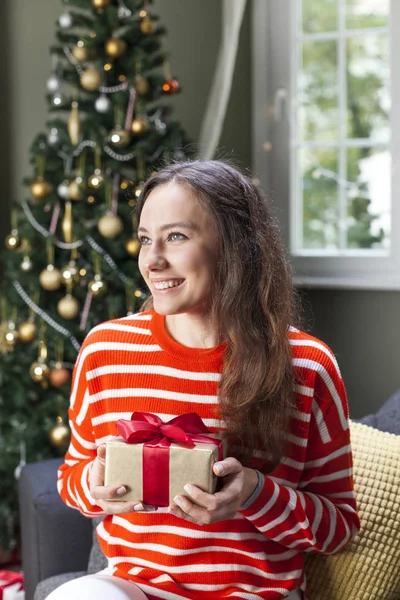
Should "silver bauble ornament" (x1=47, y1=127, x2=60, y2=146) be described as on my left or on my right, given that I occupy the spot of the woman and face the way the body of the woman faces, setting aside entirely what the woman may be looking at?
on my right

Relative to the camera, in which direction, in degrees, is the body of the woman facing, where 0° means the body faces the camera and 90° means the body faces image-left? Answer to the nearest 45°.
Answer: approximately 45°

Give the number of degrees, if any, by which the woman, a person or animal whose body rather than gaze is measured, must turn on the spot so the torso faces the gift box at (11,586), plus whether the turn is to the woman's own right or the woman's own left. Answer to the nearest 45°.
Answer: approximately 90° to the woman's own right

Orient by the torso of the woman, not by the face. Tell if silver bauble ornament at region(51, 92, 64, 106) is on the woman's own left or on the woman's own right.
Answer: on the woman's own right

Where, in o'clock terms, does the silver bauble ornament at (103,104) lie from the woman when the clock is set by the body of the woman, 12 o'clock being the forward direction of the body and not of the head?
The silver bauble ornament is roughly at 4 o'clock from the woman.

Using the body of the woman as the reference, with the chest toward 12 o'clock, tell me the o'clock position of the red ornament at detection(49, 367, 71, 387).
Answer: The red ornament is roughly at 4 o'clock from the woman.

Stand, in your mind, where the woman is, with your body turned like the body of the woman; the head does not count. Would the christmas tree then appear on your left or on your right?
on your right
